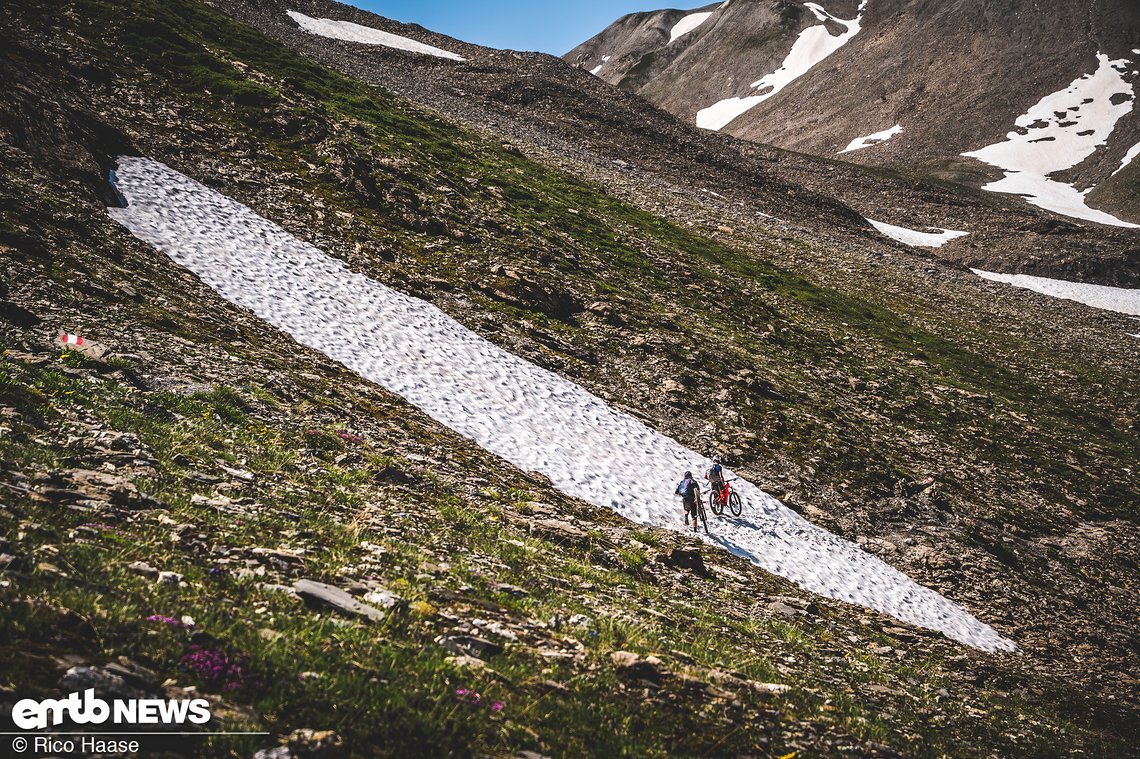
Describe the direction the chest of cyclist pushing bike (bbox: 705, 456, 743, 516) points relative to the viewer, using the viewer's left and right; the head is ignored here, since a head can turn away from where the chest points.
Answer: facing away from the viewer and to the right of the viewer

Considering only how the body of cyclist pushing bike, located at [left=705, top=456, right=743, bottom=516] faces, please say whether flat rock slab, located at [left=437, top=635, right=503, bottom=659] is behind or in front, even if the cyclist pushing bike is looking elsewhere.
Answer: behind

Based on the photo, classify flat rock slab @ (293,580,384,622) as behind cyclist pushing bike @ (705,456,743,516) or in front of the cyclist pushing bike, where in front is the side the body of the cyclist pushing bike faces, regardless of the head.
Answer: behind

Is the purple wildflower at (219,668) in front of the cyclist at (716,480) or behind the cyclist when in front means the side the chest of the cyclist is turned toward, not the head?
behind
